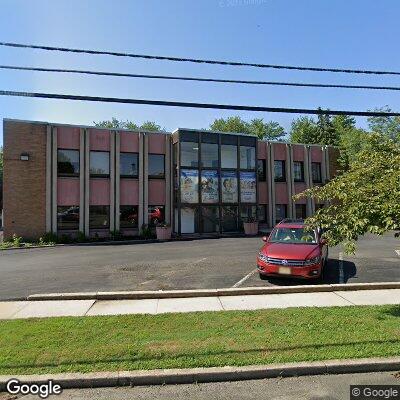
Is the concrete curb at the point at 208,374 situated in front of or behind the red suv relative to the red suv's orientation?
in front

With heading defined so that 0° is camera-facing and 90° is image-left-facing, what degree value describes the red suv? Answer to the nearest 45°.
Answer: approximately 0°

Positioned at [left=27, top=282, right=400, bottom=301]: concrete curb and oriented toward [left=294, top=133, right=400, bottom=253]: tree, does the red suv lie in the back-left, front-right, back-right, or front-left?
front-left

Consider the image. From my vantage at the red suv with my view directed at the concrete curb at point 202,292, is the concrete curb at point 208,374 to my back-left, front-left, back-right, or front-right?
front-left

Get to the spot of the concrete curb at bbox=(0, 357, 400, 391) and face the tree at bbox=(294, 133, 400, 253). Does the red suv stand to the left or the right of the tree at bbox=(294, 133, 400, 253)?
left
